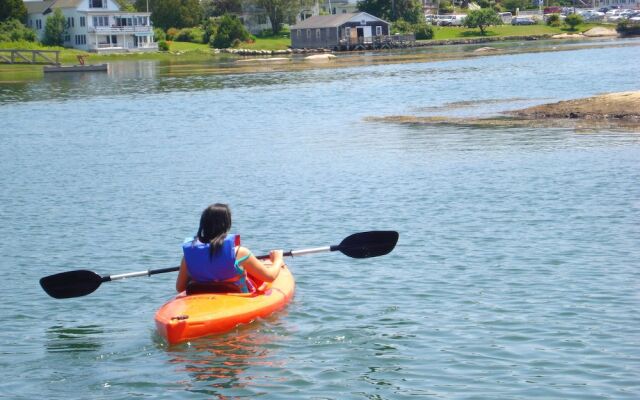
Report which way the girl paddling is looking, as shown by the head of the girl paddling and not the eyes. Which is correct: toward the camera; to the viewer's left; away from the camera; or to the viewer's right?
away from the camera

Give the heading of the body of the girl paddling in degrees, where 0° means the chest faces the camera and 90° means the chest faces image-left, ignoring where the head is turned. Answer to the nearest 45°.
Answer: approximately 225°

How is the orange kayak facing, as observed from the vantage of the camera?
facing away from the viewer and to the right of the viewer
